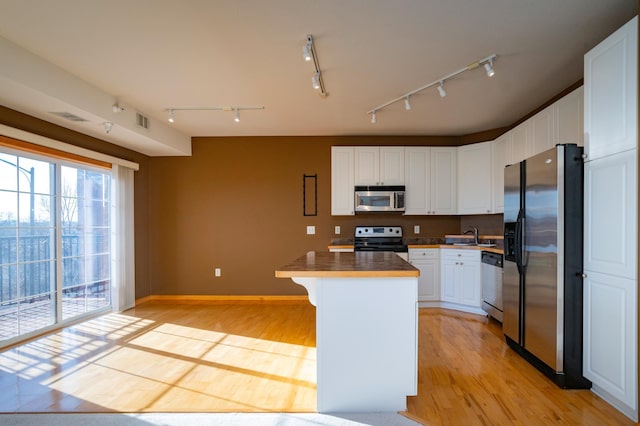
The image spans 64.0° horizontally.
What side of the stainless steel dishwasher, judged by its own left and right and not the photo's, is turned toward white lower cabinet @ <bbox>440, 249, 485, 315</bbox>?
right

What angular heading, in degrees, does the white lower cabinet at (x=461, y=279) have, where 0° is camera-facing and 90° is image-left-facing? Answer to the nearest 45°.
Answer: approximately 45°

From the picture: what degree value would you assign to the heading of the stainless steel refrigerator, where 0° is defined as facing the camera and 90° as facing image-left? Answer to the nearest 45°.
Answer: approximately 45°
